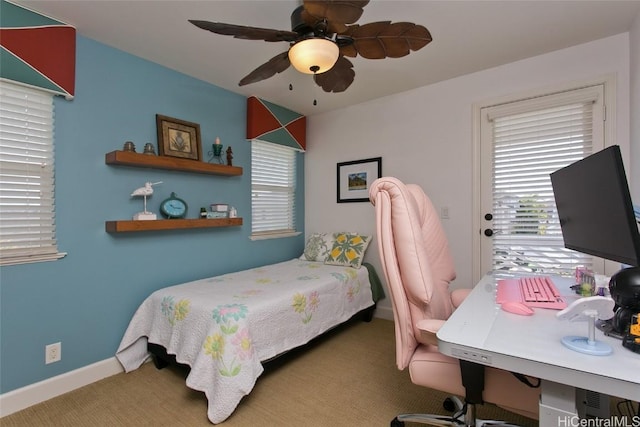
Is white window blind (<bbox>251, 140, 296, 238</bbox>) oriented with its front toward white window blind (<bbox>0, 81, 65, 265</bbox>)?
no

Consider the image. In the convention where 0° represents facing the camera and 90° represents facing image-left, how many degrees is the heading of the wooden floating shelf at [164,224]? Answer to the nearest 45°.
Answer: approximately 315°

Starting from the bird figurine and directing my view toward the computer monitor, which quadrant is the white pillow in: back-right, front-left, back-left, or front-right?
front-left

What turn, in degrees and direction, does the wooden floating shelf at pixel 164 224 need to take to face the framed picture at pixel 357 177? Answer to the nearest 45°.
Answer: approximately 45° to its left

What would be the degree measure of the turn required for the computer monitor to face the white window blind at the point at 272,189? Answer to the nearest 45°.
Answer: approximately 45° to its right

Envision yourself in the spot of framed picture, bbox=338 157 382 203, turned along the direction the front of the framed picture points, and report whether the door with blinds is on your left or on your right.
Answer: on your left

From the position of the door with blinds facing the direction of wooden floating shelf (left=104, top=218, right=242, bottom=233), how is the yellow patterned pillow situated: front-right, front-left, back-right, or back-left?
front-right

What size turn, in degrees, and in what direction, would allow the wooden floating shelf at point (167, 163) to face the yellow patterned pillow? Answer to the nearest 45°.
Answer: approximately 45° to its left

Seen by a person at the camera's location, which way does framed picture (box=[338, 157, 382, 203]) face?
facing the viewer and to the left of the viewer

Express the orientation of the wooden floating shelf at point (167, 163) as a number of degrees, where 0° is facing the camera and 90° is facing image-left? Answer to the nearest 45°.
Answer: approximately 315°

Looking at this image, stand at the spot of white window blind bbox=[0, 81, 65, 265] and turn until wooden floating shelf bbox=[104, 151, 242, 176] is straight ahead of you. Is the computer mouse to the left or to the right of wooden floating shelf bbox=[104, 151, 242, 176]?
right

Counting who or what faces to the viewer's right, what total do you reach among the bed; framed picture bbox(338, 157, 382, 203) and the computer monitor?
0

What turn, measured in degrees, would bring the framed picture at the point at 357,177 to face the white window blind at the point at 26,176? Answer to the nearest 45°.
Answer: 0° — it already faces it

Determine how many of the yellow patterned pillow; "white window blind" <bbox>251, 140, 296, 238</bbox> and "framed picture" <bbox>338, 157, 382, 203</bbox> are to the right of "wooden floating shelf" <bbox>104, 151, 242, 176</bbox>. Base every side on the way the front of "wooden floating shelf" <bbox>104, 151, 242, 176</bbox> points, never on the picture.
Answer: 0

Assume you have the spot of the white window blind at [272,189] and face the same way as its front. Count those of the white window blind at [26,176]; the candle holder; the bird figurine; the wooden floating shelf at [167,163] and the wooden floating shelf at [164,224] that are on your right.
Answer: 5
